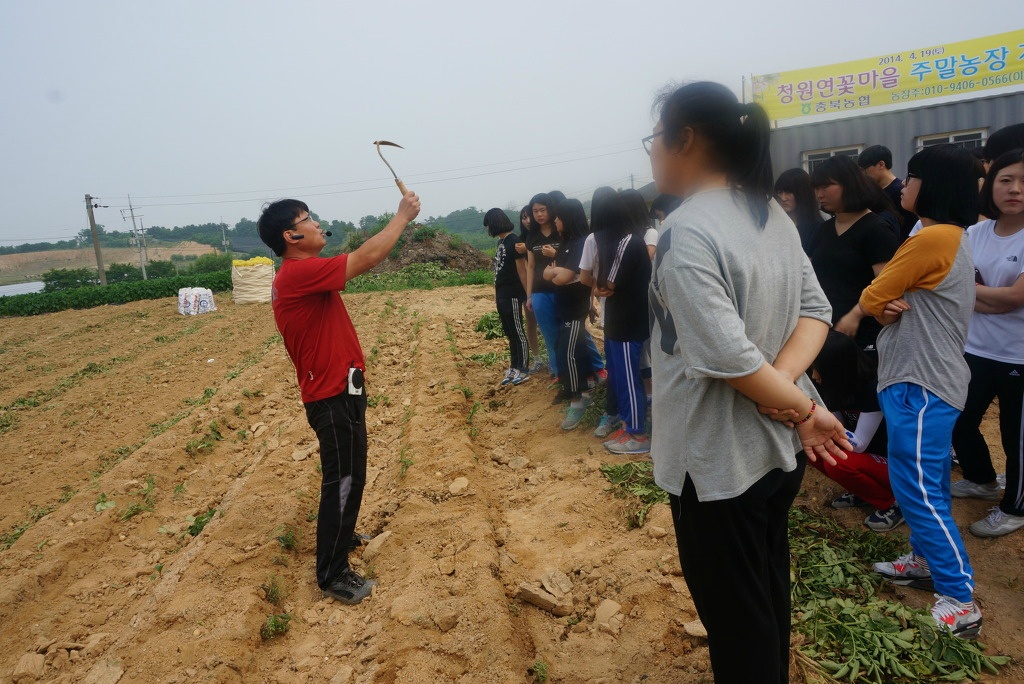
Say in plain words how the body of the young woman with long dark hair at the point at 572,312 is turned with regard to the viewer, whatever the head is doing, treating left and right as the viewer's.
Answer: facing to the left of the viewer

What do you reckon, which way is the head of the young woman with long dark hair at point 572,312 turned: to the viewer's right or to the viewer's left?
to the viewer's left

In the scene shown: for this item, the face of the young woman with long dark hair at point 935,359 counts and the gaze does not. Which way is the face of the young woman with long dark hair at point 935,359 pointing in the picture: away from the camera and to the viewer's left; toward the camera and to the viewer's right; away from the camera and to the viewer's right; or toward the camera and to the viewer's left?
away from the camera and to the viewer's left

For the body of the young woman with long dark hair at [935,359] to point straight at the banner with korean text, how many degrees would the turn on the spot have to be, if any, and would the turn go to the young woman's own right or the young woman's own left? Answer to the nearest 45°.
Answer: approximately 90° to the young woman's own right

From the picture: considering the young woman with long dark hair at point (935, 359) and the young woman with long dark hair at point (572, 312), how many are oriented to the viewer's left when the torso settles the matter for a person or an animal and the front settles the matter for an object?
2

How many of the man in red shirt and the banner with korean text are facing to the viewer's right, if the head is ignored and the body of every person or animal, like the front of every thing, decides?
1

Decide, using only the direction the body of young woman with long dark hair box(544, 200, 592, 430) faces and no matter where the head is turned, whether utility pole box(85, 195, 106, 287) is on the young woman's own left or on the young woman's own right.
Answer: on the young woman's own right

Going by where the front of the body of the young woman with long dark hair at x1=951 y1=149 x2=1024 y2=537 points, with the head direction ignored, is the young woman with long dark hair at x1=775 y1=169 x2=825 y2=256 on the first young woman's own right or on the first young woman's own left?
on the first young woman's own right

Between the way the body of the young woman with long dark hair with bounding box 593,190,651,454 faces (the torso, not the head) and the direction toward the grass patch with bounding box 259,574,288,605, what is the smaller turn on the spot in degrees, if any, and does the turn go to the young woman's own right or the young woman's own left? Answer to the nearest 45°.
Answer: approximately 45° to the young woman's own left

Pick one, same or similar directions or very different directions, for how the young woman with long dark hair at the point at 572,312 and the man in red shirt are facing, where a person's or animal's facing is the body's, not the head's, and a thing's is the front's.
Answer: very different directions

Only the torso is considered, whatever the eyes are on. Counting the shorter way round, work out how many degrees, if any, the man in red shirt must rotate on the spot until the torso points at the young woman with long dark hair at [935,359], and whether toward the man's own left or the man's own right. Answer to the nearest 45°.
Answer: approximately 45° to the man's own right
